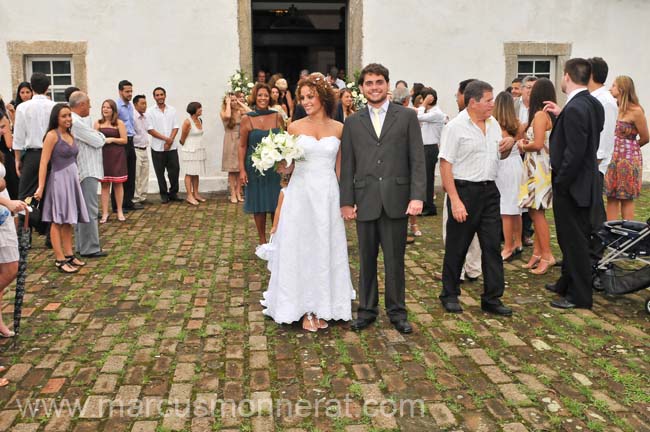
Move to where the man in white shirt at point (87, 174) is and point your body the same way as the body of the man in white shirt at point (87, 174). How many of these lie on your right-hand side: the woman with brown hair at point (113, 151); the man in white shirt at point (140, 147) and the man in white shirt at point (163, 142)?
0

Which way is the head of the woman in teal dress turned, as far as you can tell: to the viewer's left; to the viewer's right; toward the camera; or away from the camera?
toward the camera

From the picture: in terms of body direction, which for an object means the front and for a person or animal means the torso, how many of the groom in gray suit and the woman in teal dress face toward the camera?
2

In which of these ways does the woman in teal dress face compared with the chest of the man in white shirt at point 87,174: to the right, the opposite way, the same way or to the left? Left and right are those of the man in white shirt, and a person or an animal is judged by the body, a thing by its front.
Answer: to the right

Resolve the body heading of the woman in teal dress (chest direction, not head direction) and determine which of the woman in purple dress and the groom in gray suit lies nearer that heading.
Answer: the groom in gray suit

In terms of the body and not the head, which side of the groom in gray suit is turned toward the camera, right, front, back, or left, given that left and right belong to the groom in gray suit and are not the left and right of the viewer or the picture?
front

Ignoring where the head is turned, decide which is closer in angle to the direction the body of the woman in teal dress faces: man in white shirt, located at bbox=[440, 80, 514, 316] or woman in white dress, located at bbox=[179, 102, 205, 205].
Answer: the man in white shirt

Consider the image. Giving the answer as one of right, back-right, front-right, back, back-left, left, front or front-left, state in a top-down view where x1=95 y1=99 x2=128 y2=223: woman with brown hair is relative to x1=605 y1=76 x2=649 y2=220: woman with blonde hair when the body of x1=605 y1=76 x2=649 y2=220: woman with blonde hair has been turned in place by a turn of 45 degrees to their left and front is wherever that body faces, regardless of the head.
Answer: right

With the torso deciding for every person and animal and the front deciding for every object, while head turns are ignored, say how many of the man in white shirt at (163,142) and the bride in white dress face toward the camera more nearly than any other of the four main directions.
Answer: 2

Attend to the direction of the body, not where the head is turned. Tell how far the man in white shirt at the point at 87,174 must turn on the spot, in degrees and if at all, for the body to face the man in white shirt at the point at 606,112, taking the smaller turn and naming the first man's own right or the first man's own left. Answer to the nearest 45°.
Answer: approximately 45° to the first man's own right

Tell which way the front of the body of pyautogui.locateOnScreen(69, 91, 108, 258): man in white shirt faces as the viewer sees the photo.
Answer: to the viewer's right

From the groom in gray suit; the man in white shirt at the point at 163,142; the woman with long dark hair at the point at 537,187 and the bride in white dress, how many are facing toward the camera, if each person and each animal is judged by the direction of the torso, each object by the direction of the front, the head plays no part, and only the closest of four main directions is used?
3

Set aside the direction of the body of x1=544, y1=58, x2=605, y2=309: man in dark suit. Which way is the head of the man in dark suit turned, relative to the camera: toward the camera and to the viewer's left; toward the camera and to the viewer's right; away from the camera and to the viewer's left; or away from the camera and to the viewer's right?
away from the camera and to the viewer's left

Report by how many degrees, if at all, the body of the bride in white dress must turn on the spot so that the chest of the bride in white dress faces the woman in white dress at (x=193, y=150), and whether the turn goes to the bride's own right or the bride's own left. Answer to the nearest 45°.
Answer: approximately 180°

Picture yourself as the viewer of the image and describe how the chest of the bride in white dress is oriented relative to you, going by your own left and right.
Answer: facing the viewer
